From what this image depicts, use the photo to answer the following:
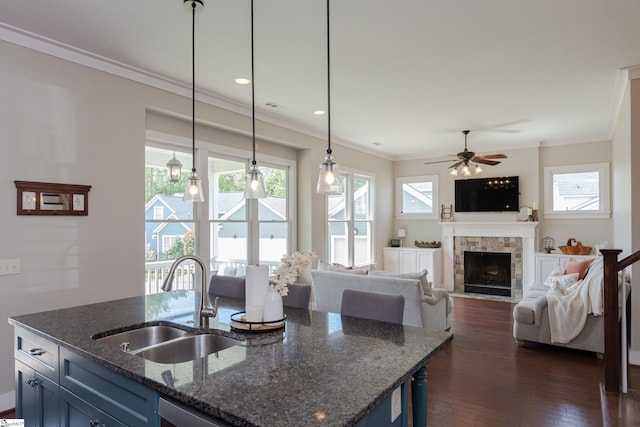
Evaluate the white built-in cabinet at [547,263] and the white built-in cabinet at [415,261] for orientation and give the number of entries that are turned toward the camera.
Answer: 2

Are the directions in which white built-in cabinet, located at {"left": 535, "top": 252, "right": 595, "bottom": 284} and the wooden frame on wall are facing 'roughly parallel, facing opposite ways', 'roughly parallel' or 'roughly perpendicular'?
roughly perpendicular

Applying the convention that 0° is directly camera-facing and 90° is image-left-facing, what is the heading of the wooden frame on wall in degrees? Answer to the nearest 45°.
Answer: approximately 315°

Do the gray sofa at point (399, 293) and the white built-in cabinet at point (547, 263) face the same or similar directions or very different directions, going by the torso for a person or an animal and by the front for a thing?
very different directions

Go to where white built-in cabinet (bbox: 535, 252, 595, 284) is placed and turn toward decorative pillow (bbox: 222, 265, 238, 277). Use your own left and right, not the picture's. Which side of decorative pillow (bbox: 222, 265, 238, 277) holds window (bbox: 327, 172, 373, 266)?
right

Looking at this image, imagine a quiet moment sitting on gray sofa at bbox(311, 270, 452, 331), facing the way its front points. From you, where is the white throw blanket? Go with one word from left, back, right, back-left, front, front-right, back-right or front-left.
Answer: front-right

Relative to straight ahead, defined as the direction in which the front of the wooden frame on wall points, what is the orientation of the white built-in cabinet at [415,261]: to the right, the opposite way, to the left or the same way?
to the right

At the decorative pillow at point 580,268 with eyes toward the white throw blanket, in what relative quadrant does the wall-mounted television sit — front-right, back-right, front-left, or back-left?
back-right

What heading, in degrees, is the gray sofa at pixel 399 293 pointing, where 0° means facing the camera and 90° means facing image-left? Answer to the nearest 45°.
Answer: approximately 225°

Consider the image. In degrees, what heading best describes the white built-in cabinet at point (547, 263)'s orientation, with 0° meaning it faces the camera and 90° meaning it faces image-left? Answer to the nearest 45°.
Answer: approximately 0°

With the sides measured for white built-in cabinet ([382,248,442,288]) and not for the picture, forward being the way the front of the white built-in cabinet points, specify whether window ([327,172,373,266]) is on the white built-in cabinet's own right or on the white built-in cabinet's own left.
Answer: on the white built-in cabinet's own right

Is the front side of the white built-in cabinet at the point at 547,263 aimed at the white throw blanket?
yes

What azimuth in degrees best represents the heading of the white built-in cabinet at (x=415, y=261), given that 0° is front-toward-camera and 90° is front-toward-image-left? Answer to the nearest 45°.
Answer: approximately 0°

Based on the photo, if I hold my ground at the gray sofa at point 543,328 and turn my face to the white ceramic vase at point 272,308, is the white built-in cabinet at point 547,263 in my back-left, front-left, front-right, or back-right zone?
back-right
